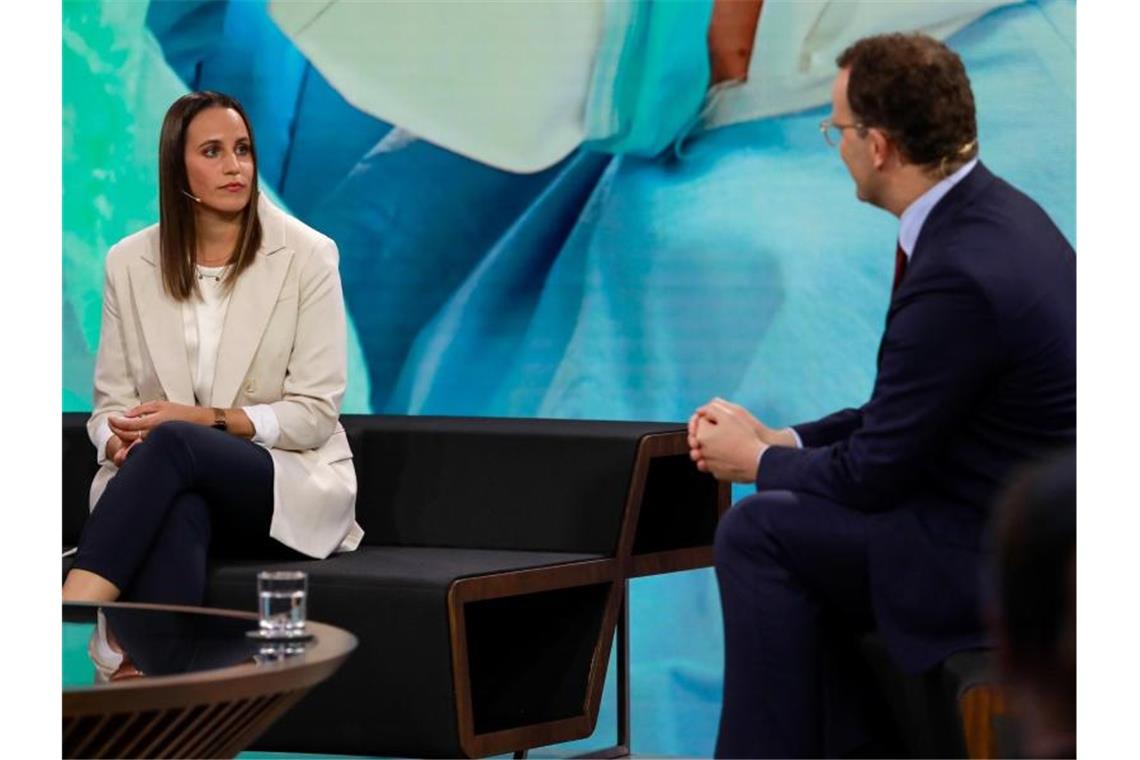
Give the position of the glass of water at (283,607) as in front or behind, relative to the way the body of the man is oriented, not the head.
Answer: in front

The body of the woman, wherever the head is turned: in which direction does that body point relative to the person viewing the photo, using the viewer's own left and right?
facing the viewer and to the left of the viewer

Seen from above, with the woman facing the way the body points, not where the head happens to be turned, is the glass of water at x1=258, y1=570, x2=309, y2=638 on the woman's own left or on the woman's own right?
on the woman's own left

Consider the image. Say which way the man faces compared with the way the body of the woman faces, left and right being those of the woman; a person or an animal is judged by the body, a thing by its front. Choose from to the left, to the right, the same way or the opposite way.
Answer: to the right

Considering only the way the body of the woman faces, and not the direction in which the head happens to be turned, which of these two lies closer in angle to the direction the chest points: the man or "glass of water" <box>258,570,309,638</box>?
the glass of water

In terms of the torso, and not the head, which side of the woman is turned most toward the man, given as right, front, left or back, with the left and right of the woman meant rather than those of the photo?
left

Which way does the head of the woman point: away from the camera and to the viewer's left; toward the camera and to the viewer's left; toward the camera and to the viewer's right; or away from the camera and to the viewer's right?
toward the camera and to the viewer's right

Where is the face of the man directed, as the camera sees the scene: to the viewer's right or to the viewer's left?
to the viewer's left

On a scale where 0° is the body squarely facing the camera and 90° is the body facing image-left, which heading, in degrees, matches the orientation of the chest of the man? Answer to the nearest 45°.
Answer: approximately 90°

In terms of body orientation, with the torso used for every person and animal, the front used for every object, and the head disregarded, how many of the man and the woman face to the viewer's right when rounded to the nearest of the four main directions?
0

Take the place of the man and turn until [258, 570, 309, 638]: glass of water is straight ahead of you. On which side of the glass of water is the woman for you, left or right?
right

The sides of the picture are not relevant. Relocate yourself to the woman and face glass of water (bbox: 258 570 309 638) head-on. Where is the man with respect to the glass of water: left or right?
left
